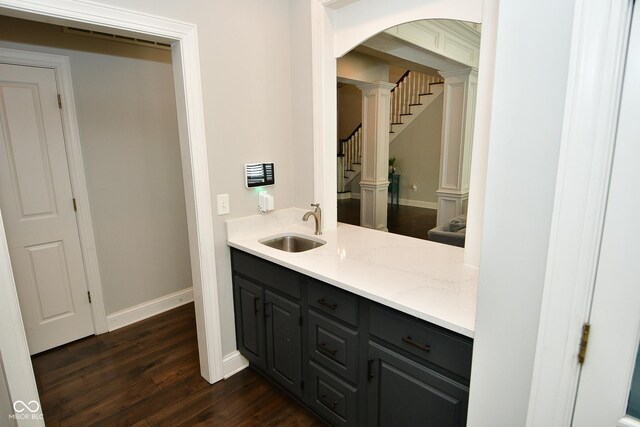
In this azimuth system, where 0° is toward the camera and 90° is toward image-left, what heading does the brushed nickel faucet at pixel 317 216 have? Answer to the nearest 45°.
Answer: approximately 45°

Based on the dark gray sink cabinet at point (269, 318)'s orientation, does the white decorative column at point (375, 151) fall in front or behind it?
behind

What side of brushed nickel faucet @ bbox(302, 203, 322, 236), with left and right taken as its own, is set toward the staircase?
back

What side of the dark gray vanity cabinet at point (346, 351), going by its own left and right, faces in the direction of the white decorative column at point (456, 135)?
back

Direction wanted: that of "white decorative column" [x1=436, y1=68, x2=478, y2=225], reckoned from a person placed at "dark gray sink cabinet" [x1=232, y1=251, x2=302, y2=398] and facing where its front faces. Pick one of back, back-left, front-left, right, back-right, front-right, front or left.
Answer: back

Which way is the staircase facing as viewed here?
to the viewer's left

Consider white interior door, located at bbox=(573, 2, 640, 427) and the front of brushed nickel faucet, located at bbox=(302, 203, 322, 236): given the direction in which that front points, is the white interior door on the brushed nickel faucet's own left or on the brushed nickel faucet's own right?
on the brushed nickel faucet's own left

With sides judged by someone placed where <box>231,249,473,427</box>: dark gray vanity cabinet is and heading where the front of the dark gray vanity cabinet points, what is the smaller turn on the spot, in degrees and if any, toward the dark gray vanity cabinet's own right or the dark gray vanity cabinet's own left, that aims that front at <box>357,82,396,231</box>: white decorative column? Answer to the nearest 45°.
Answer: approximately 135° to the dark gray vanity cabinet's own right

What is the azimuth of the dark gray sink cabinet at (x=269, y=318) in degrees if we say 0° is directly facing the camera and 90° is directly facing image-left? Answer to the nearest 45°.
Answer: approximately 45°

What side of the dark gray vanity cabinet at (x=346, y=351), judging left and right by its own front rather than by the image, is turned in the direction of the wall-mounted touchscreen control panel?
right

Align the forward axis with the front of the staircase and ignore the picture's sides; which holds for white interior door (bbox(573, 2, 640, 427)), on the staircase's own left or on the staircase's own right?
on the staircase's own left

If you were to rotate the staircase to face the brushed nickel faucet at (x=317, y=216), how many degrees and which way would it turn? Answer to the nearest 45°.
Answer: approximately 90° to its left

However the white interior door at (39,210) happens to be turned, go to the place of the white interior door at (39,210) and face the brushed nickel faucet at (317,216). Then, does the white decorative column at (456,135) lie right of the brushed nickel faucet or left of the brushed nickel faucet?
left

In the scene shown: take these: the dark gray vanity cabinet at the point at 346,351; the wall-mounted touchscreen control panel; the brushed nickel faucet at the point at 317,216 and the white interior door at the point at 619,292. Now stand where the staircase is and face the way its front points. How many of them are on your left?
4

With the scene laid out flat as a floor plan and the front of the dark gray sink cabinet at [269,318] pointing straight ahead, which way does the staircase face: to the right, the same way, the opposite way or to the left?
to the right
